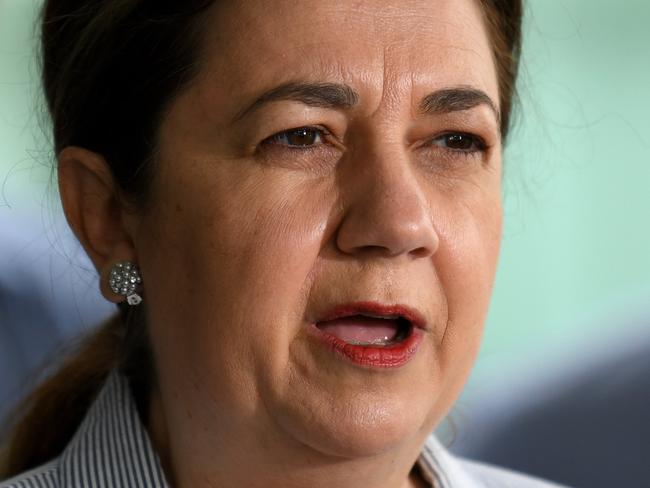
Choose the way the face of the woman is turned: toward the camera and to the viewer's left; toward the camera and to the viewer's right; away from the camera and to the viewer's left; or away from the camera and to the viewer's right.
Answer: toward the camera and to the viewer's right

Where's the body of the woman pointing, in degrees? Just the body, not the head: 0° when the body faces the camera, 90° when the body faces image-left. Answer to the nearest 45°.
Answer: approximately 315°
